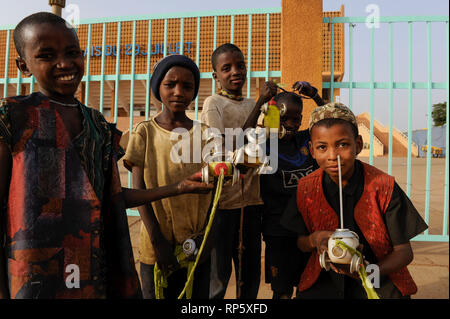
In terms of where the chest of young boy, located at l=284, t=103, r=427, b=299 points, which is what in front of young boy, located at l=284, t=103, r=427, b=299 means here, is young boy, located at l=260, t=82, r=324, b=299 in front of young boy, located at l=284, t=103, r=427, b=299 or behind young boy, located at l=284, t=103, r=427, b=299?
behind

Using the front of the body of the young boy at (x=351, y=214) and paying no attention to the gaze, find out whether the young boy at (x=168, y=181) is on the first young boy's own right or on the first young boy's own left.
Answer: on the first young boy's own right

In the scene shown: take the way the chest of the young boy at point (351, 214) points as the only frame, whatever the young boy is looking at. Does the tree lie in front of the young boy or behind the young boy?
behind

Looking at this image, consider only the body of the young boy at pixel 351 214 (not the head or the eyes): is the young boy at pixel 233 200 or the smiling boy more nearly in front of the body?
the smiling boy

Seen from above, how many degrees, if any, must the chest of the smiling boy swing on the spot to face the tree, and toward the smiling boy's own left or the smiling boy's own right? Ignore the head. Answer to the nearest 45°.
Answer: approximately 90° to the smiling boy's own left

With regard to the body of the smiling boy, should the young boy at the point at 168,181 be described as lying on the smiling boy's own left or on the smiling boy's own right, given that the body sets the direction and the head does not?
on the smiling boy's own left

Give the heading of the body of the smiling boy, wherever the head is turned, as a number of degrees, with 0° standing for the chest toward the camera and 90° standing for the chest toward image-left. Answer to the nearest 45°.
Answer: approximately 315°

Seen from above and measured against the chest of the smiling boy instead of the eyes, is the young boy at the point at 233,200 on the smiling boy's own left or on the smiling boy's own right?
on the smiling boy's own left

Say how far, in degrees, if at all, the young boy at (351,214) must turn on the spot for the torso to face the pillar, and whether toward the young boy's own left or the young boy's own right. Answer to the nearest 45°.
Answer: approximately 180°

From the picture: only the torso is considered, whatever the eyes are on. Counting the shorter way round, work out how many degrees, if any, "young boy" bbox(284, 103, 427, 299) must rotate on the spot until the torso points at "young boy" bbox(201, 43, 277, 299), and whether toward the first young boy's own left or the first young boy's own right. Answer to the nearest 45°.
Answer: approximately 135° to the first young boy's own right
